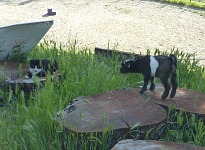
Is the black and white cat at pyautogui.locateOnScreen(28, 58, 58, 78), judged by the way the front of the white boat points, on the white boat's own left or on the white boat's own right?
on the white boat's own right

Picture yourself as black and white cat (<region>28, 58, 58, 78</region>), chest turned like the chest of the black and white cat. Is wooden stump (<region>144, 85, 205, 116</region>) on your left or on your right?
on your left

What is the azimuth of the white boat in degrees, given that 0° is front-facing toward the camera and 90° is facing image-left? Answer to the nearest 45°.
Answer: approximately 270°

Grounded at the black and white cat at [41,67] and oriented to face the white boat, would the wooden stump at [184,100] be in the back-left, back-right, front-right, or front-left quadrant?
back-right

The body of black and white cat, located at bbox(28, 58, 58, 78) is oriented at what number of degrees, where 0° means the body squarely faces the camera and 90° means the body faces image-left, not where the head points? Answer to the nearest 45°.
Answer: approximately 45°
